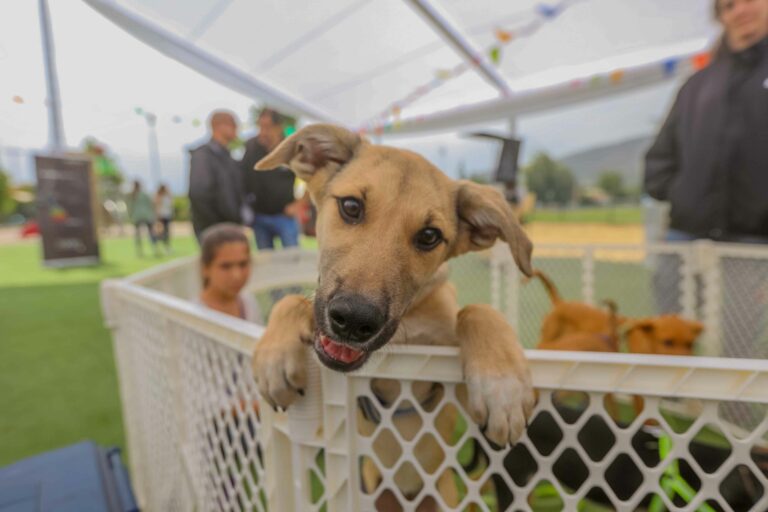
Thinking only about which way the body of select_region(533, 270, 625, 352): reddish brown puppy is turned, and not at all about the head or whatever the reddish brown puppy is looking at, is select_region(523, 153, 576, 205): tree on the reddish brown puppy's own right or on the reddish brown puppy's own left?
on the reddish brown puppy's own left

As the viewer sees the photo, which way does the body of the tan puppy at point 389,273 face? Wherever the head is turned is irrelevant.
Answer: toward the camera

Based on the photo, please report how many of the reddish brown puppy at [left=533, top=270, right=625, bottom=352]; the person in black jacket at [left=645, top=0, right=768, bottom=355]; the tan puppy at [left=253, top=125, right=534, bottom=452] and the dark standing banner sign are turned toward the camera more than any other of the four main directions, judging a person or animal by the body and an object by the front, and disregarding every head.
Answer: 3

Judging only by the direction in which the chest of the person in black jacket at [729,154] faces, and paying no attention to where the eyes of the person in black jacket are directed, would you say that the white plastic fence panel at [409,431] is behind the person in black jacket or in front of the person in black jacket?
in front

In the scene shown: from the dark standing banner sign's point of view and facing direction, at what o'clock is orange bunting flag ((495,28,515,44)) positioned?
The orange bunting flag is roughly at 11 o'clock from the dark standing banner sign.

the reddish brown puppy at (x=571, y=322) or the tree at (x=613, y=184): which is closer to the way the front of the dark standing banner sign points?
the reddish brown puppy

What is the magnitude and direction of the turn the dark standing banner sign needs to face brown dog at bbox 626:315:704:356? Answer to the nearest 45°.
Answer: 0° — it already faces it

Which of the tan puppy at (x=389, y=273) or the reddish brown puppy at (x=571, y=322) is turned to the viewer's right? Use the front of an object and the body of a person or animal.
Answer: the reddish brown puppy at (x=571, y=322)

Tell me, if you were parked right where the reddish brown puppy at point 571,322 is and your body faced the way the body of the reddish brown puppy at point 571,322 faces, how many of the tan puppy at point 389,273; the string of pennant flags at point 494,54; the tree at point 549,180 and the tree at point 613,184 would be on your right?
1

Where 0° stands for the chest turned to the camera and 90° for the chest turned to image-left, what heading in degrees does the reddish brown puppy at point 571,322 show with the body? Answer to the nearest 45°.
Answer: approximately 270°
